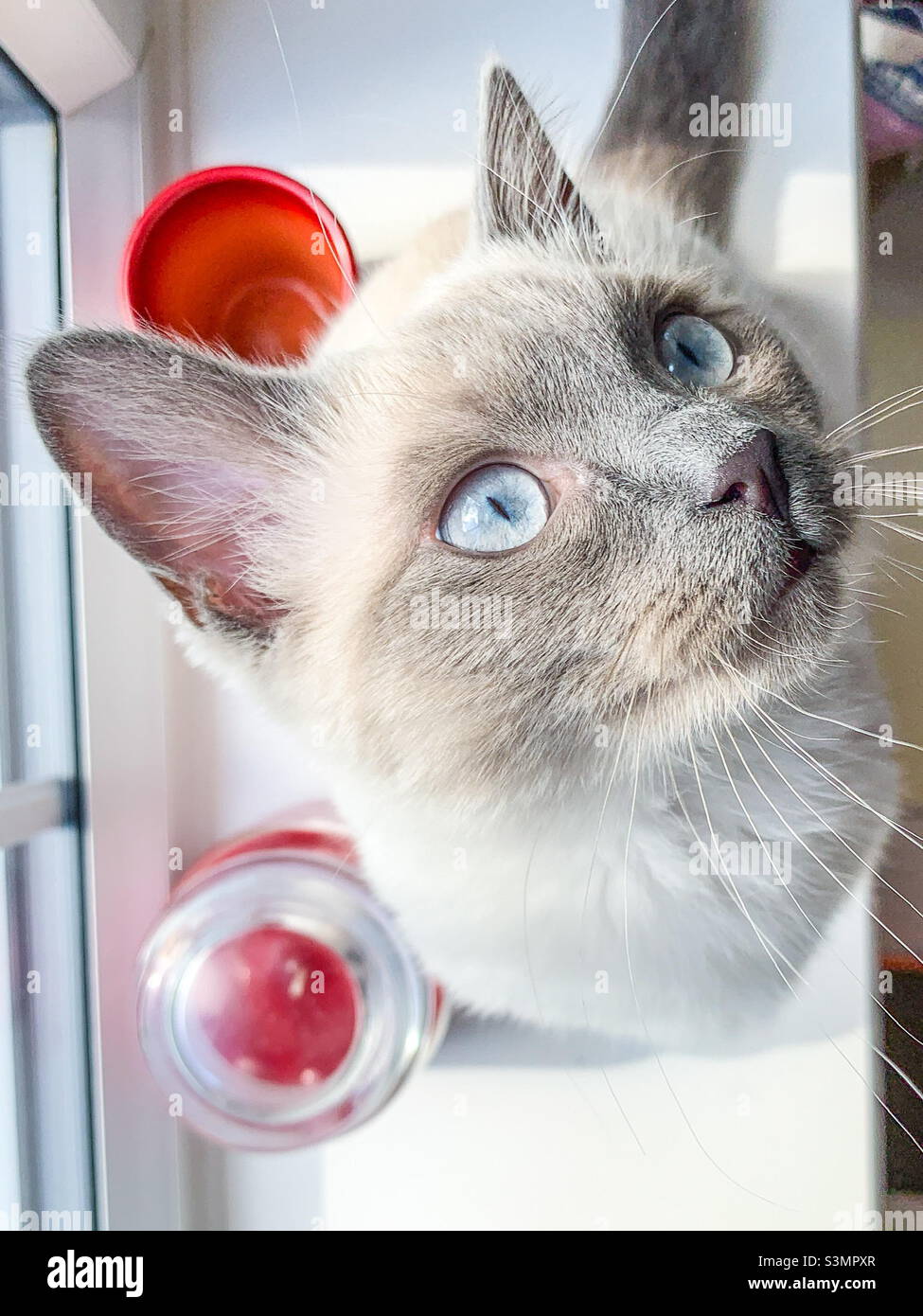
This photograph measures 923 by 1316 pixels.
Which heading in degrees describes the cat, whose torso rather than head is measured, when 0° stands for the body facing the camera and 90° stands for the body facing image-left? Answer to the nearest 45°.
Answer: approximately 315°
